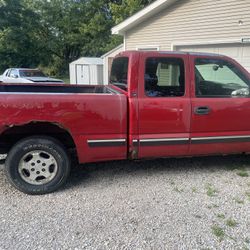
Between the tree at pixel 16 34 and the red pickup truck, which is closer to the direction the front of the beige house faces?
the red pickup truck

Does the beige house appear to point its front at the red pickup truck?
yes

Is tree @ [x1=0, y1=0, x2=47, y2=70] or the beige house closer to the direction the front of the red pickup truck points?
the beige house

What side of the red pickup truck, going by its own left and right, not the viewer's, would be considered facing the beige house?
left

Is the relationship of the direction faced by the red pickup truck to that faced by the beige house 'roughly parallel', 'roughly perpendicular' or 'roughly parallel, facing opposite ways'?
roughly perpendicular

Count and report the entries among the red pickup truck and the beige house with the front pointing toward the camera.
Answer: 1

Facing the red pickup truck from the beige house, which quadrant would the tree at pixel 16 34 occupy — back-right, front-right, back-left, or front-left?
back-right

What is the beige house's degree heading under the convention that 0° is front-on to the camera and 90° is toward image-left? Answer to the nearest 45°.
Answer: approximately 0°

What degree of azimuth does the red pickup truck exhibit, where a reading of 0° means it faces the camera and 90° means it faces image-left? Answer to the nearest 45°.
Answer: approximately 270°

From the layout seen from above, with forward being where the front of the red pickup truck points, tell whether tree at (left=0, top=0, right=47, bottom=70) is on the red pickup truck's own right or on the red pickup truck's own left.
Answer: on the red pickup truck's own left

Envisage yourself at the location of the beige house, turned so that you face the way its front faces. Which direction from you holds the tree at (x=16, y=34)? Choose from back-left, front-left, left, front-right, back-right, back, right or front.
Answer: back-right

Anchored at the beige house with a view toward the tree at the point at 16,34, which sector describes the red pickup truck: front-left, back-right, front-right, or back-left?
back-left
